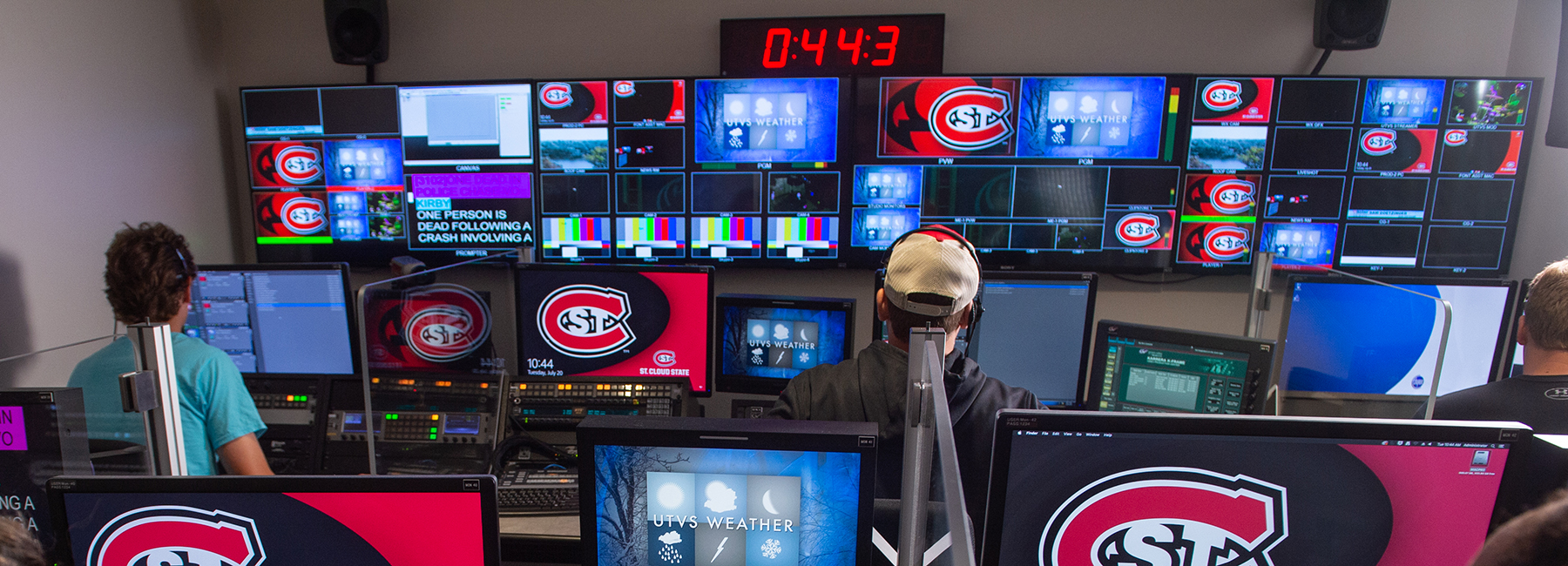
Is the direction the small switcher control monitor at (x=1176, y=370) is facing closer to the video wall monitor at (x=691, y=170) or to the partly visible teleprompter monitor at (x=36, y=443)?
the partly visible teleprompter monitor

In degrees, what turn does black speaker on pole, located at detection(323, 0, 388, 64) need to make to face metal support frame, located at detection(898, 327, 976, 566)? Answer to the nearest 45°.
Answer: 0° — it already faces it

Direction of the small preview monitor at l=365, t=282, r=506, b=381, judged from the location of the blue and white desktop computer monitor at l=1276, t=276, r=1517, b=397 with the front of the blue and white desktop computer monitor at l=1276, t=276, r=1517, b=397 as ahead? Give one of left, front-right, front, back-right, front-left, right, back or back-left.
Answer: front-right

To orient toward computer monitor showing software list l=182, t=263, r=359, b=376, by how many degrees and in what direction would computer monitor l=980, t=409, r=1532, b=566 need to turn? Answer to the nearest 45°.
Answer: approximately 90° to its right

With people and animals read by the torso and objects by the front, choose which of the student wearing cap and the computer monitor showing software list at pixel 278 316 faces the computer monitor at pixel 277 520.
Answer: the computer monitor showing software list

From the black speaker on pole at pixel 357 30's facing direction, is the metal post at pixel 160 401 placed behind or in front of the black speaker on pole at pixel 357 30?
in front

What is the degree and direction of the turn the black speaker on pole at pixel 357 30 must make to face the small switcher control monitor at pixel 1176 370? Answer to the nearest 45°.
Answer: approximately 45° to its left

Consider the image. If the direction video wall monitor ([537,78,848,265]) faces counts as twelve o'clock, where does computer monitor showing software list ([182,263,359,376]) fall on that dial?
The computer monitor showing software list is roughly at 2 o'clock from the video wall monitor.

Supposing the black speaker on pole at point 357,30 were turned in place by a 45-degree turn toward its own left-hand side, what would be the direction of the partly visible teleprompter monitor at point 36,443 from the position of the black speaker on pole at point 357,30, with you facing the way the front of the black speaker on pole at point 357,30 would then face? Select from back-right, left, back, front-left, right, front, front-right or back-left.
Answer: front-right

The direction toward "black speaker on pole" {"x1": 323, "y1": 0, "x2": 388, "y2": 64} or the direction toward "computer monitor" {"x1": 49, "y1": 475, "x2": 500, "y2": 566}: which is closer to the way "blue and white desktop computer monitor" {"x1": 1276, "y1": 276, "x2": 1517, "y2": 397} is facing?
the "computer monitor" {"x1": 49, "y1": 475, "x2": 500, "y2": 566}

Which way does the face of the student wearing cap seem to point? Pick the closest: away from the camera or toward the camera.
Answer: away from the camera

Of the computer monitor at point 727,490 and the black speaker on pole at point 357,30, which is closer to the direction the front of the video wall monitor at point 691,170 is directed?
the computer monitor

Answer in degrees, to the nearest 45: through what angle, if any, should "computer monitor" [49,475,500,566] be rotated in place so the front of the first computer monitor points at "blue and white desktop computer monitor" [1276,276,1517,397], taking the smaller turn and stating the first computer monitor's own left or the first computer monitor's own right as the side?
approximately 90° to the first computer monitor's own left
